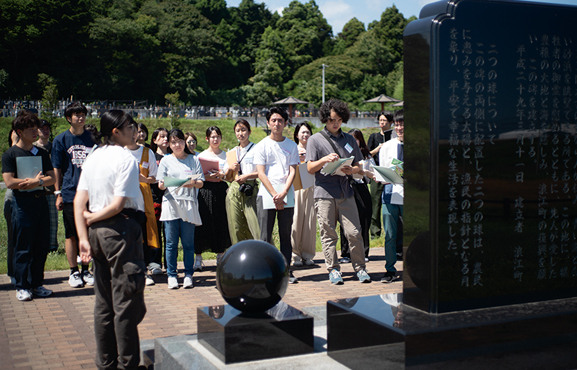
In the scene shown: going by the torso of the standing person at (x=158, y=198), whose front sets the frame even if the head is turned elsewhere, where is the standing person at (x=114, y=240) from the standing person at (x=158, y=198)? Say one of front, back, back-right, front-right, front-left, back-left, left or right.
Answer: front-right

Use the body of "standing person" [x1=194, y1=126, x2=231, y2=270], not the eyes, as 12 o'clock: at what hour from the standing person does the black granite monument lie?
The black granite monument is roughly at 11 o'clock from the standing person.

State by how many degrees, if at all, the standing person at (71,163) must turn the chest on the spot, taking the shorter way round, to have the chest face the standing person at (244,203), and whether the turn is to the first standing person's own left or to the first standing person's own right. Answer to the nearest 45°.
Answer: approximately 45° to the first standing person's own left

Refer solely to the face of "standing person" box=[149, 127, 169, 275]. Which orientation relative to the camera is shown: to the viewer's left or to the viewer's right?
to the viewer's right

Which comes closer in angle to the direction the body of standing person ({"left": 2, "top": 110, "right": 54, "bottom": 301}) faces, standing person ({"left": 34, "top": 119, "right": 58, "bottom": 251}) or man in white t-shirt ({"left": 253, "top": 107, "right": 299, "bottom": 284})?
the man in white t-shirt

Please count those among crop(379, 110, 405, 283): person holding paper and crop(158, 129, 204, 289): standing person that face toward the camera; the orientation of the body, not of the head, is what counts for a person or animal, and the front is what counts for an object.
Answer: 2

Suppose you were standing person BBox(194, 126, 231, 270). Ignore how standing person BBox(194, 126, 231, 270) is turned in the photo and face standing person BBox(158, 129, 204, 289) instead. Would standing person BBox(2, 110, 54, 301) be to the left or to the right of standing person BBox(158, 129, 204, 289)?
right

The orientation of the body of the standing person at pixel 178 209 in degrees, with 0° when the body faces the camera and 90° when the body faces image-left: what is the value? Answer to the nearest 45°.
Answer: approximately 0°

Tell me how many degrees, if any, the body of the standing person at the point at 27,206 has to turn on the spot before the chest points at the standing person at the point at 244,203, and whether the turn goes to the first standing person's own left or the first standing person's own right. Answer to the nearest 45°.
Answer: approximately 45° to the first standing person's own left

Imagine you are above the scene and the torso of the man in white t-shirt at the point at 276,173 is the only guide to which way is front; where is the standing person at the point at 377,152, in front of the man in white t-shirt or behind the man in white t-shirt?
behind
